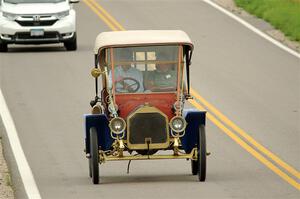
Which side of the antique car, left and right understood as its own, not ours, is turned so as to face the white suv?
back

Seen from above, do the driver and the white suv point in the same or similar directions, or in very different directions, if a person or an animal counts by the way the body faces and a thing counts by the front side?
same or similar directions

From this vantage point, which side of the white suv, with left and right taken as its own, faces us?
front

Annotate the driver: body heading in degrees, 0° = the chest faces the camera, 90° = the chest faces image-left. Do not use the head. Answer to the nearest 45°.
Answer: approximately 0°

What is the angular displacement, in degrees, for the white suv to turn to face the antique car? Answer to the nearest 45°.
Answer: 0° — it already faces it

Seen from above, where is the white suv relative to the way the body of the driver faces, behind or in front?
behind

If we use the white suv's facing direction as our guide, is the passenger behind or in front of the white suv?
in front

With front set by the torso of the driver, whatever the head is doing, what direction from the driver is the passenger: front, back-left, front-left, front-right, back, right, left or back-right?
left

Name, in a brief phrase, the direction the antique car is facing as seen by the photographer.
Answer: facing the viewer

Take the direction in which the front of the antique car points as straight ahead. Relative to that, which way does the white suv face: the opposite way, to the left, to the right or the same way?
the same way

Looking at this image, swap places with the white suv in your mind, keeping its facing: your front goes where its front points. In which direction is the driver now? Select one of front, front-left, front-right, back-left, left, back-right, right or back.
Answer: front

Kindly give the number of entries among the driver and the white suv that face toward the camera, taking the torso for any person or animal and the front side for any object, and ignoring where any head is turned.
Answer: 2
